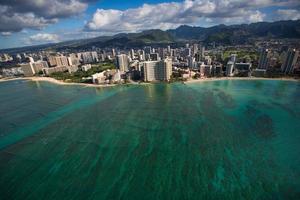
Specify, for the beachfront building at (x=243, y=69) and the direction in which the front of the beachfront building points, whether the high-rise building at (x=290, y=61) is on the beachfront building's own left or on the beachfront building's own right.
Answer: on the beachfront building's own left

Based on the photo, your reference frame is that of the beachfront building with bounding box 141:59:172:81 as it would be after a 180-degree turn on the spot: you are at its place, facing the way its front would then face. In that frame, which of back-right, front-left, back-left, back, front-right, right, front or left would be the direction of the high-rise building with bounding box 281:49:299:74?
right

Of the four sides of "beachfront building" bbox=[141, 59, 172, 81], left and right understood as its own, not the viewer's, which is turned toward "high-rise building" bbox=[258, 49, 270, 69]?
left

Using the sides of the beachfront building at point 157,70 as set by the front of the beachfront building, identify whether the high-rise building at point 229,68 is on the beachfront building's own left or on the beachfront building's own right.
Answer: on the beachfront building's own left

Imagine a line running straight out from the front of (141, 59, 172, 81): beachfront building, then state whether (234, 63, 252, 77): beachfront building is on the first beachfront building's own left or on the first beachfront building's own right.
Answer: on the first beachfront building's own left

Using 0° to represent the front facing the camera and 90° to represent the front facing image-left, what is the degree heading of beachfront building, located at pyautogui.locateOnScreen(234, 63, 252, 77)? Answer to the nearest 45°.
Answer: approximately 0°

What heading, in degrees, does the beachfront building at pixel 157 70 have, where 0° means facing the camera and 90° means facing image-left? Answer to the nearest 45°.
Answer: approximately 0°

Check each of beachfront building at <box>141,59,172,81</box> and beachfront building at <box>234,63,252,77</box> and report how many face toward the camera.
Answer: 2
